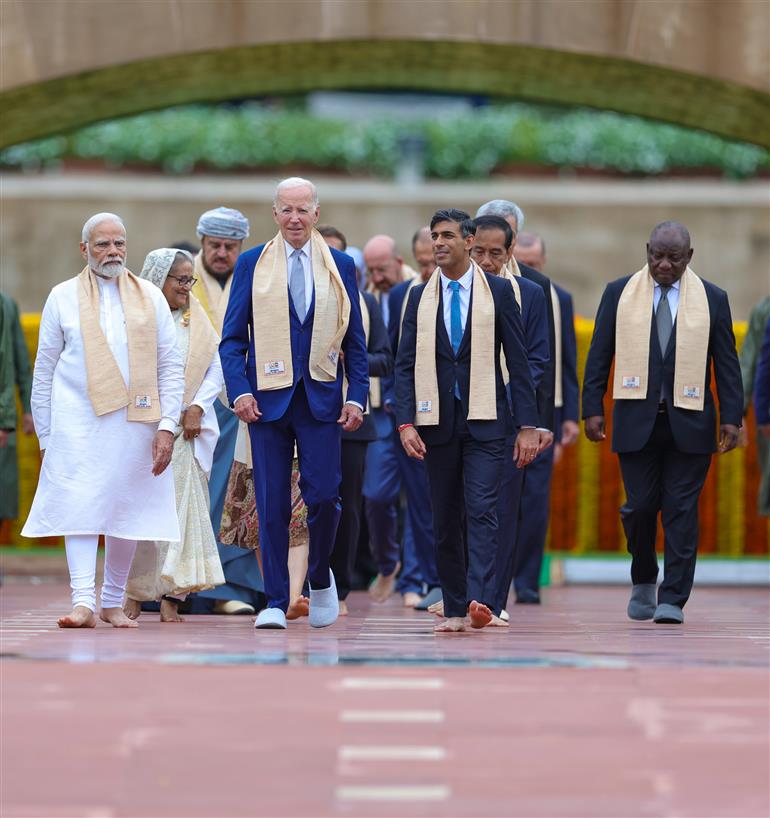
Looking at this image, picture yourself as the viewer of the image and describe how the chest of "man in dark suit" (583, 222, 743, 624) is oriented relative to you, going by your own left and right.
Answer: facing the viewer

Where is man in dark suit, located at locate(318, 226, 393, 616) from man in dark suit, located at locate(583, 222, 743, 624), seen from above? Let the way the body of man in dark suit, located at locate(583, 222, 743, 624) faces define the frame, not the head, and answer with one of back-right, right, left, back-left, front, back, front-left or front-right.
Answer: right

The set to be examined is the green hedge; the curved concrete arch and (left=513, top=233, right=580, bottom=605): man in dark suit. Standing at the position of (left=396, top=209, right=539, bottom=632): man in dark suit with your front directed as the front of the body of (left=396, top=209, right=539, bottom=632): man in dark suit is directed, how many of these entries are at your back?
3

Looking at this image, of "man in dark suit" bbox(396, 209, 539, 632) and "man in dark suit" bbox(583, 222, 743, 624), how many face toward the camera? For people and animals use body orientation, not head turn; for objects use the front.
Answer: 2

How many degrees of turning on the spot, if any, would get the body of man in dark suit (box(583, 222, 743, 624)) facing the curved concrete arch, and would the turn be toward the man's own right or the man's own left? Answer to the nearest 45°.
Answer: approximately 135° to the man's own right

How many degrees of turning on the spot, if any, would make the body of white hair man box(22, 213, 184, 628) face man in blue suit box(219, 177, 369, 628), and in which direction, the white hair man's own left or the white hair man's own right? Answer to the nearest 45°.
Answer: approximately 90° to the white hair man's own left

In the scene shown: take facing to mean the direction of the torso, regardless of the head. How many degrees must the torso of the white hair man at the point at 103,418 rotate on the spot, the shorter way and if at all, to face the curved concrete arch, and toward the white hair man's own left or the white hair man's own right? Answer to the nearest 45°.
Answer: approximately 135° to the white hair man's own left

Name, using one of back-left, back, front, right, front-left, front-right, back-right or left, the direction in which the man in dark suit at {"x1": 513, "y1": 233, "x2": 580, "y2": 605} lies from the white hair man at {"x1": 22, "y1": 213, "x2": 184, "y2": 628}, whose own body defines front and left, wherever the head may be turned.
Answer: back-left

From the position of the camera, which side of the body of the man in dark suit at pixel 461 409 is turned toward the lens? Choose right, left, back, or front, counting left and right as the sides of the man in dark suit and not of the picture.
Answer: front

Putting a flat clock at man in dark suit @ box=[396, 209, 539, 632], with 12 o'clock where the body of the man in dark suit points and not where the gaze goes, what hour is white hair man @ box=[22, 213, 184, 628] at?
The white hair man is roughly at 3 o'clock from the man in dark suit.

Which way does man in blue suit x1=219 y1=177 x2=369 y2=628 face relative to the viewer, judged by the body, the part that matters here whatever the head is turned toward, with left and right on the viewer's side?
facing the viewer

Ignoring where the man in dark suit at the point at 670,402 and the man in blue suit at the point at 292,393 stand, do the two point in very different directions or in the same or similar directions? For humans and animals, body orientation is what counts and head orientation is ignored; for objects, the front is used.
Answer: same or similar directions
